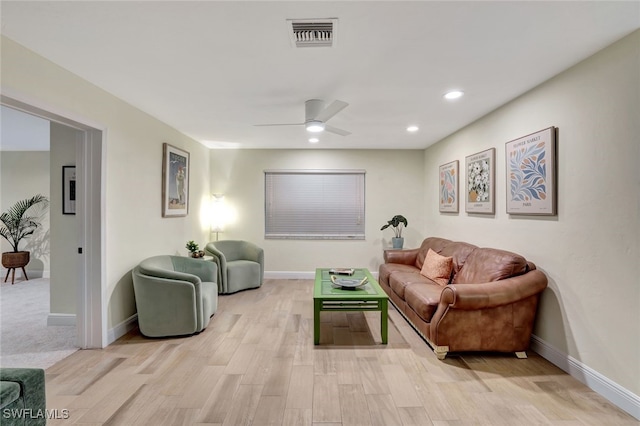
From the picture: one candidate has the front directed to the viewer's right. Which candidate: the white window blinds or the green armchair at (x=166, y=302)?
the green armchair

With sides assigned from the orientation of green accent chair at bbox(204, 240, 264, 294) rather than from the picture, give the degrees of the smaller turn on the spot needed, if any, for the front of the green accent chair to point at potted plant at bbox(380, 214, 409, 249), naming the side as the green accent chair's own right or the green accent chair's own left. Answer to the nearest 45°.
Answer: approximately 45° to the green accent chair's own left

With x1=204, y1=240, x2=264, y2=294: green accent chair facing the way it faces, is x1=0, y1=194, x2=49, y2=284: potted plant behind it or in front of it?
behind

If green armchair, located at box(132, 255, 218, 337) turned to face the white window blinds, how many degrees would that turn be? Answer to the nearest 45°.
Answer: approximately 45° to its left

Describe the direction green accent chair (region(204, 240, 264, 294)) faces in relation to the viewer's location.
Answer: facing the viewer and to the right of the viewer

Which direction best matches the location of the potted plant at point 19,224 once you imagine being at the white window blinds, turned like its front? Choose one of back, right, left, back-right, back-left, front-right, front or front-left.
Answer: right

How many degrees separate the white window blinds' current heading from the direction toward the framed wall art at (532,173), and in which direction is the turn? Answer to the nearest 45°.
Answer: approximately 45° to its left

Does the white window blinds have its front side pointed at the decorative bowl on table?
yes

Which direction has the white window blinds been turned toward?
toward the camera

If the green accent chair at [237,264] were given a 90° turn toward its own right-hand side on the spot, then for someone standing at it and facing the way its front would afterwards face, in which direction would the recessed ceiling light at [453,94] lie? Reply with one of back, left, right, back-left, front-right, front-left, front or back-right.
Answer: left

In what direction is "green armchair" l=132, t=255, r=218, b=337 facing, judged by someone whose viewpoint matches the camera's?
facing to the right of the viewer

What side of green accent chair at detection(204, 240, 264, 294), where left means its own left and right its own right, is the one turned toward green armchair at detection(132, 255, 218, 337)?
right

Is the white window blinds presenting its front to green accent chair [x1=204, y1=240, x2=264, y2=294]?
no

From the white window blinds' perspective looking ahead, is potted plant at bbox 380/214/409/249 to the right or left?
on its left

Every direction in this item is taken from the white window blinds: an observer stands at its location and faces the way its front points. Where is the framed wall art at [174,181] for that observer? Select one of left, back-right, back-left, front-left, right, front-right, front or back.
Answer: front-right

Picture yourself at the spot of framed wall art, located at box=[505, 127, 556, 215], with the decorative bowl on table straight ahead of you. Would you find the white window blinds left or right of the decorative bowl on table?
right
